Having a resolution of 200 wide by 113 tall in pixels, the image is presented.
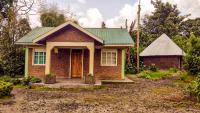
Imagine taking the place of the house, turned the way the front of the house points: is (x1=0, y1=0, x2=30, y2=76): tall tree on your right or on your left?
on your right

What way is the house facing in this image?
toward the camera

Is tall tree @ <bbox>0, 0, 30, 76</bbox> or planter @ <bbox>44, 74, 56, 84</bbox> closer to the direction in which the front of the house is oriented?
the planter

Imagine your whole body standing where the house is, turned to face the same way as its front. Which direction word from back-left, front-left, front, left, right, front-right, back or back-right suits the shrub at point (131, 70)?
back-left

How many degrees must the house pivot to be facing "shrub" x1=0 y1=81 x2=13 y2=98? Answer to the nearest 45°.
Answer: approximately 45° to its right

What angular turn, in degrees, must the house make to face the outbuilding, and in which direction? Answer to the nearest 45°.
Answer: approximately 135° to its left

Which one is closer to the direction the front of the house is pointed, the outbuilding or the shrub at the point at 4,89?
the shrub
